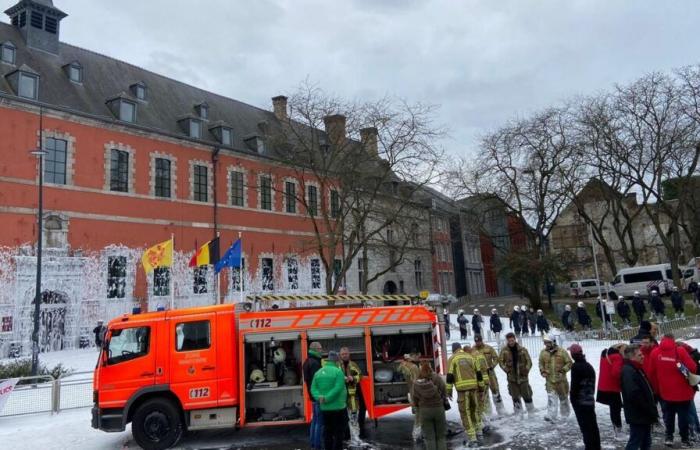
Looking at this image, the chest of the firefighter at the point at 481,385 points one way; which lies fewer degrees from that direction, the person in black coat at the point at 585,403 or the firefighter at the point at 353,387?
the firefighter

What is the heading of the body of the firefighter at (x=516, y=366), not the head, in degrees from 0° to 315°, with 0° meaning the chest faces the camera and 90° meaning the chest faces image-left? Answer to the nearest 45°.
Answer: approximately 0°

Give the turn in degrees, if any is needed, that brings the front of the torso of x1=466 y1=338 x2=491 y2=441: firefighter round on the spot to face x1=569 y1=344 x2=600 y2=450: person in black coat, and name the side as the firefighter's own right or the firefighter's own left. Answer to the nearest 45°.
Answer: approximately 90° to the firefighter's own right

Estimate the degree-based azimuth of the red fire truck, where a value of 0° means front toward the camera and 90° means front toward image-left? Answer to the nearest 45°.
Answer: approximately 90°

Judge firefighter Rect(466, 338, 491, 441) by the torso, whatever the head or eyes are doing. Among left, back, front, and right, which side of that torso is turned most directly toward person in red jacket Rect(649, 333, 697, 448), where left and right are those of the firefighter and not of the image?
right

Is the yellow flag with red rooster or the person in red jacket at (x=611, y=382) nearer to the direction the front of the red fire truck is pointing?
the yellow flag with red rooster

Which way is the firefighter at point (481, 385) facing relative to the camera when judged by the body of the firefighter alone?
to the viewer's left
